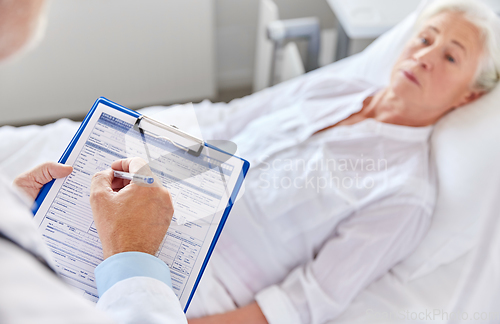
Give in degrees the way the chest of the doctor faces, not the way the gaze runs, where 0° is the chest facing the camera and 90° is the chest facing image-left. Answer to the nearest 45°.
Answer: approximately 225°

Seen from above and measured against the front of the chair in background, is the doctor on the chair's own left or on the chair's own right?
on the chair's own right
